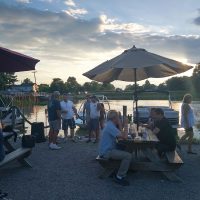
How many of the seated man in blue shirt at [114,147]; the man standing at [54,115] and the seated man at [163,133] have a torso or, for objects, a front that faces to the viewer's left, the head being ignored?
1

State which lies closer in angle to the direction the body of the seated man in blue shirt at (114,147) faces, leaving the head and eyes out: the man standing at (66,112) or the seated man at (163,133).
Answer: the seated man

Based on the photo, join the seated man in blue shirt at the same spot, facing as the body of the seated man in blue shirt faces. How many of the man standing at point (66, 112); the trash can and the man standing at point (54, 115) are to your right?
0

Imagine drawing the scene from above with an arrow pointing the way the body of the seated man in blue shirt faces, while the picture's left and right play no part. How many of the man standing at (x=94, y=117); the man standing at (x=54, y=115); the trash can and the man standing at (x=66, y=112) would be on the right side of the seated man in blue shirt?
0

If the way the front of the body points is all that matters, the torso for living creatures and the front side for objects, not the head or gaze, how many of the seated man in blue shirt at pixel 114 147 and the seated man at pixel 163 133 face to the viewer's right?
1

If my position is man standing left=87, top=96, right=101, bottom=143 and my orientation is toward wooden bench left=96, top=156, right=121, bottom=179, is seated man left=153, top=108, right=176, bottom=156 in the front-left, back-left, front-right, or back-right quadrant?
front-left

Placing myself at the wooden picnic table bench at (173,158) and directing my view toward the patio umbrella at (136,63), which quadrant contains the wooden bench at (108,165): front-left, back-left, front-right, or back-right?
front-left

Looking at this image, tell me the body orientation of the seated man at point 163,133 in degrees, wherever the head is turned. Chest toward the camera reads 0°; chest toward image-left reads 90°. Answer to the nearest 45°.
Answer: approximately 90°

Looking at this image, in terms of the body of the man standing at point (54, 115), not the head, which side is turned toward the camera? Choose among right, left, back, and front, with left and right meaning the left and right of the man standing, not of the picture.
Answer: right

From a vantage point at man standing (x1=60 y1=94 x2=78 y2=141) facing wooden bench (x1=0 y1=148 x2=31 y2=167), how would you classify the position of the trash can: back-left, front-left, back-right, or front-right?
front-right

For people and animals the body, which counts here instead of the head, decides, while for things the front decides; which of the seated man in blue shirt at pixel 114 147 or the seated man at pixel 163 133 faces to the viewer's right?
the seated man in blue shirt
